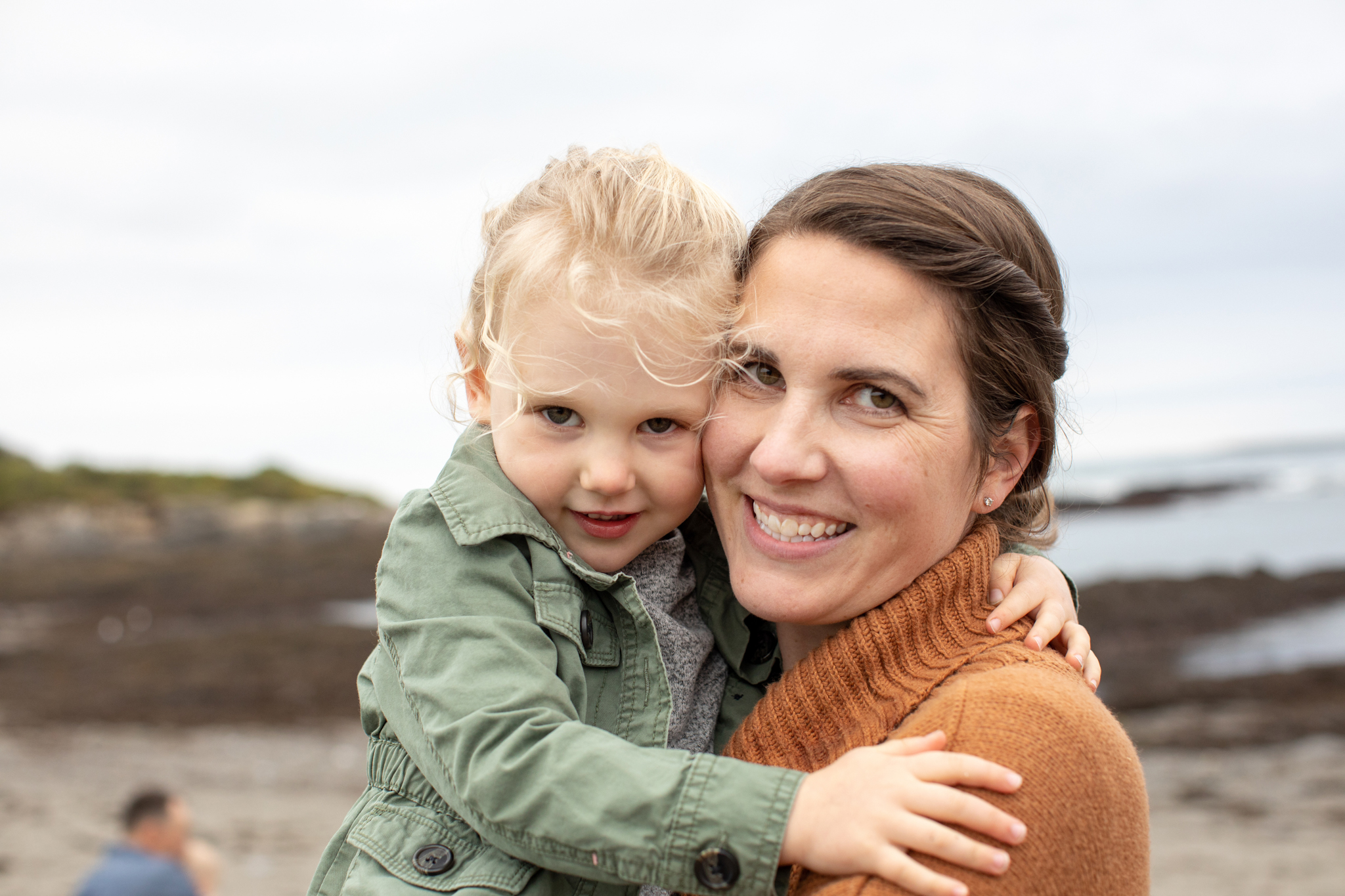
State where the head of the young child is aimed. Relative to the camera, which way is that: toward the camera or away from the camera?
toward the camera

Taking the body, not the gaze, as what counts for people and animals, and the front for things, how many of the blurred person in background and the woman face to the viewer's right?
1

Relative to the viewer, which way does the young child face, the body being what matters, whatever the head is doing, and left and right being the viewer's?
facing the viewer and to the right of the viewer

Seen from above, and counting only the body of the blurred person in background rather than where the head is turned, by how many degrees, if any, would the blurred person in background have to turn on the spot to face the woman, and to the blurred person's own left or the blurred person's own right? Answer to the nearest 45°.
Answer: approximately 90° to the blurred person's own right

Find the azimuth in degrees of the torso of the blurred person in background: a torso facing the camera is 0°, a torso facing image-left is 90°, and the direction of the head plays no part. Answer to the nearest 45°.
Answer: approximately 270°

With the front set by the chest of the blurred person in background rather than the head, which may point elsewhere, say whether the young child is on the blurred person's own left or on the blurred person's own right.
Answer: on the blurred person's own right

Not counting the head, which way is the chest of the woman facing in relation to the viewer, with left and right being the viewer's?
facing the viewer and to the left of the viewer
